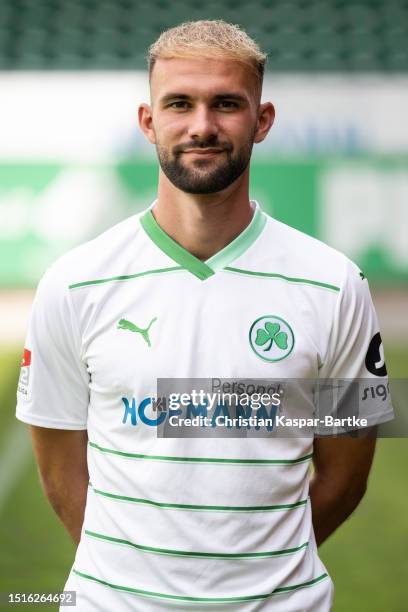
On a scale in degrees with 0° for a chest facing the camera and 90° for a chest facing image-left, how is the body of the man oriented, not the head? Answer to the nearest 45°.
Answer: approximately 0°
